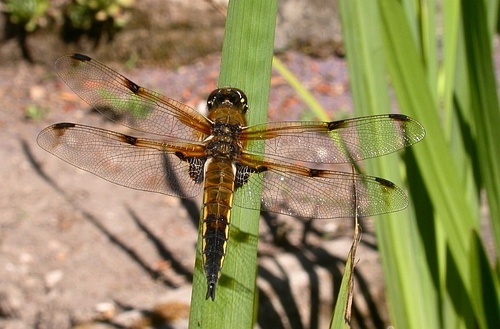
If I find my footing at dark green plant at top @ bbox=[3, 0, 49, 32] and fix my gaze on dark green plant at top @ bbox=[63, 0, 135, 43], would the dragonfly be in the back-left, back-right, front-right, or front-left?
front-right

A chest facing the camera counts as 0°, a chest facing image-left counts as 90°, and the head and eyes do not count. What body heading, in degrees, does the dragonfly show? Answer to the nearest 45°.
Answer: approximately 180°

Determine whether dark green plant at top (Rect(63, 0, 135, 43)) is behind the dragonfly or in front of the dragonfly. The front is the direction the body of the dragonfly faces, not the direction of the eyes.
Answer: in front

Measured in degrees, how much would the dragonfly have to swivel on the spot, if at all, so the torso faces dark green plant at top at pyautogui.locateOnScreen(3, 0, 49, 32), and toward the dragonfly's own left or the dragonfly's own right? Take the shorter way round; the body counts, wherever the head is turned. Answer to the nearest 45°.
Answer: approximately 45° to the dragonfly's own left

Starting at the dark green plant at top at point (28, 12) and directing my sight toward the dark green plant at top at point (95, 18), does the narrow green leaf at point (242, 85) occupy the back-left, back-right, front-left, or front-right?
front-right
